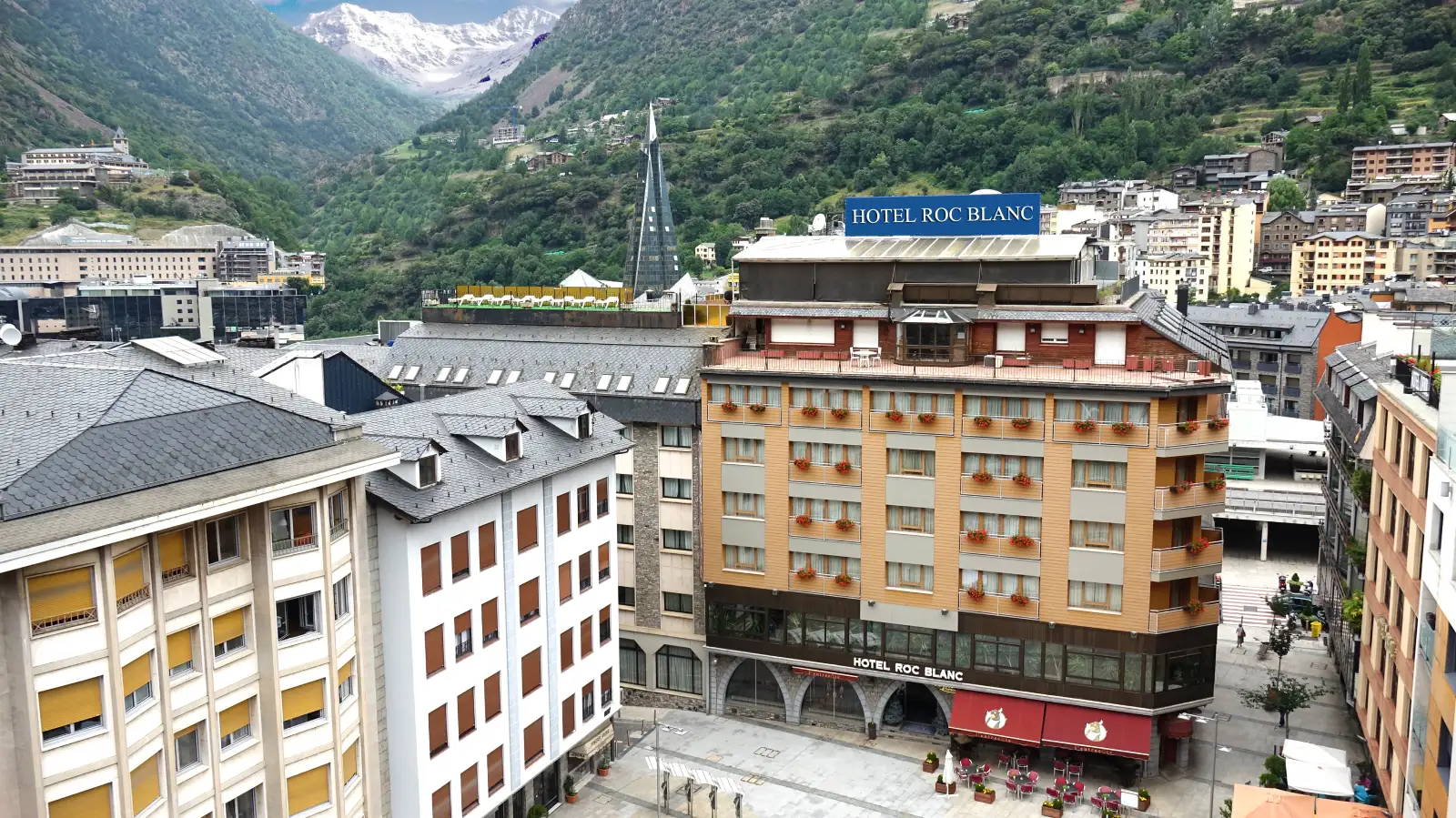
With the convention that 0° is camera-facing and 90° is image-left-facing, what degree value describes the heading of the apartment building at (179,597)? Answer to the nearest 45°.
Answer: approximately 315°

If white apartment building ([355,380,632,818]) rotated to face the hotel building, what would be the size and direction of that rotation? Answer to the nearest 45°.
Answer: approximately 45° to its left

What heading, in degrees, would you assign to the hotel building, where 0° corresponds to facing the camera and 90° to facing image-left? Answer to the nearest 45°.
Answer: approximately 0°

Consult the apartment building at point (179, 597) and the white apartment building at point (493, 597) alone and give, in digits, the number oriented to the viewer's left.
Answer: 0

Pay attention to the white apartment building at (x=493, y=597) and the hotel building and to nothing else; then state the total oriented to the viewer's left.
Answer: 0

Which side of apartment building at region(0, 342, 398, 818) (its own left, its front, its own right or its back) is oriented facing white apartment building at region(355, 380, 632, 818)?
left

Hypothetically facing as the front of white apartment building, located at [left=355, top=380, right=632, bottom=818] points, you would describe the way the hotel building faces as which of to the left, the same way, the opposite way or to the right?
to the right

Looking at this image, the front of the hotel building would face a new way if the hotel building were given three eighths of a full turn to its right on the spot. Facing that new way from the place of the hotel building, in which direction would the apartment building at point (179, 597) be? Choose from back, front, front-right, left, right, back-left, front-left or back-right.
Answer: left

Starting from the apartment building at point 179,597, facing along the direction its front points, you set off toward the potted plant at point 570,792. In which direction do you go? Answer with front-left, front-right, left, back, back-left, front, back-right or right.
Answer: left
